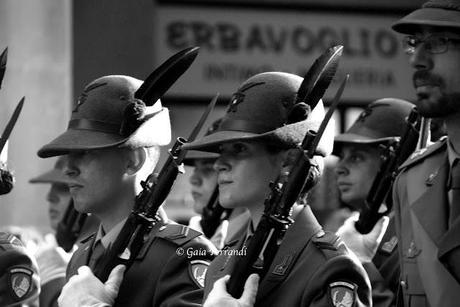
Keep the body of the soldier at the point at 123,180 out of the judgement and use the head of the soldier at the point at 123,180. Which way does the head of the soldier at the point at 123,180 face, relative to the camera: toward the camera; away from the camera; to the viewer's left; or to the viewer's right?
to the viewer's left

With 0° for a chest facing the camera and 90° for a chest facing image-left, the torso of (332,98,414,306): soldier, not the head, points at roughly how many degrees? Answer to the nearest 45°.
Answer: approximately 45°

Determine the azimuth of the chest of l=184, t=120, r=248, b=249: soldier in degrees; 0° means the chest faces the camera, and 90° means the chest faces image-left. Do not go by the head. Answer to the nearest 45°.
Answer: approximately 45°

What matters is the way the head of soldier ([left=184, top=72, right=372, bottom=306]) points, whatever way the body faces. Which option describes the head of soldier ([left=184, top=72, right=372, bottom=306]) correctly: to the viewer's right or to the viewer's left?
to the viewer's left

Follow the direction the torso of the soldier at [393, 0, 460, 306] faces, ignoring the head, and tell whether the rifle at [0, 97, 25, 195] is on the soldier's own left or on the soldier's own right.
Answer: on the soldier's own right

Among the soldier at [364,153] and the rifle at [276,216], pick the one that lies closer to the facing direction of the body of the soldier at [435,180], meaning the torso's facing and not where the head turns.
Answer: the rifle
